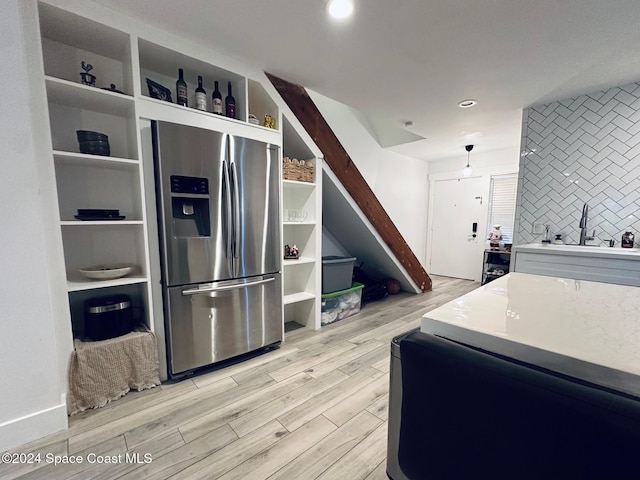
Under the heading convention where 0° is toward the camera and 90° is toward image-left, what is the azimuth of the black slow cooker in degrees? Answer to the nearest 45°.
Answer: approximately 0°

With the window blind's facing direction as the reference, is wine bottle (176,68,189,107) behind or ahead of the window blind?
ahead

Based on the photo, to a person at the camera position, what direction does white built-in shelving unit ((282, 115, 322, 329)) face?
facing the viewer and to the right of the viewer

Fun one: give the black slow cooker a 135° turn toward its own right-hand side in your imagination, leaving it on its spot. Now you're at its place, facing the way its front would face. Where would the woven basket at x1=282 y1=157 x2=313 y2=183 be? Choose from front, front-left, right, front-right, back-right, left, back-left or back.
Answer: back-right

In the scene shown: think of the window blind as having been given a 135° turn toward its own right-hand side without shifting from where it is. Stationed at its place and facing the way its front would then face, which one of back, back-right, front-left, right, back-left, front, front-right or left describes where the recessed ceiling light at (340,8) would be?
back-left

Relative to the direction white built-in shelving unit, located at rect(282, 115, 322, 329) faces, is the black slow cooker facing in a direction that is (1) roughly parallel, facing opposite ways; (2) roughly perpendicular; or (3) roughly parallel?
roughly parallel

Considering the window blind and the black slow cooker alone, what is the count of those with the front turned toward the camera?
2

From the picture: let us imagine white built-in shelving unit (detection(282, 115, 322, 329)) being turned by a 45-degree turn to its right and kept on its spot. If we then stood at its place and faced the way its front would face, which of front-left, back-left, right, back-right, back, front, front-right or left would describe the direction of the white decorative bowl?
front-right

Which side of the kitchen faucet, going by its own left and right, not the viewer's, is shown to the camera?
front

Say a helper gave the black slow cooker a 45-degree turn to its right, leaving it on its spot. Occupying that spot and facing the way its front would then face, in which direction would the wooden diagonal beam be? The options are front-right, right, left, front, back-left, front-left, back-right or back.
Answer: back-left

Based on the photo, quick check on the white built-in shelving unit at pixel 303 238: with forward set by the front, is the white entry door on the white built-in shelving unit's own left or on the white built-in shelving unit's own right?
on the white built-in shelving unit's own left

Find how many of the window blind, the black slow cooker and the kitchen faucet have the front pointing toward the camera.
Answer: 3

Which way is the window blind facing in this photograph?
toward the camera
